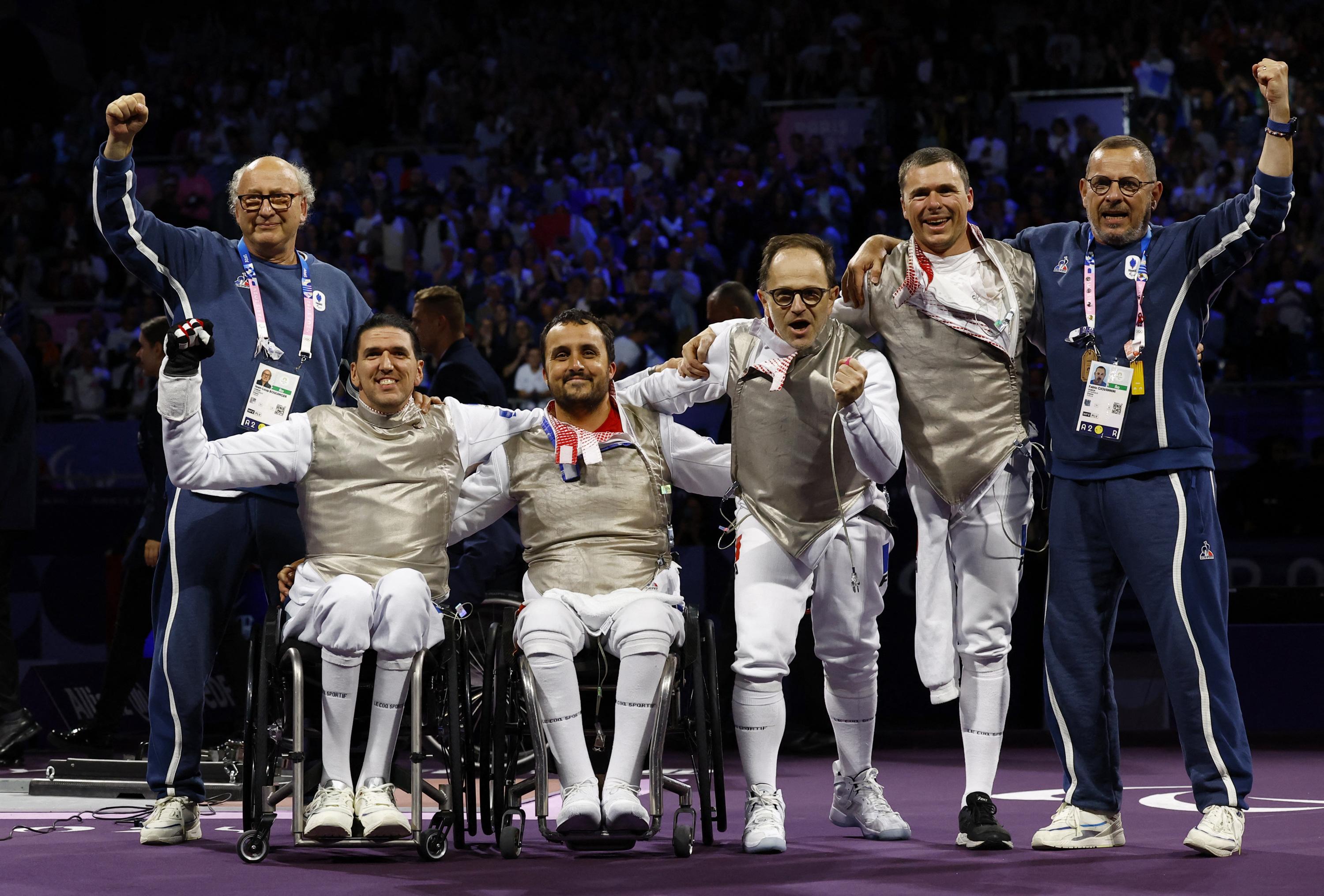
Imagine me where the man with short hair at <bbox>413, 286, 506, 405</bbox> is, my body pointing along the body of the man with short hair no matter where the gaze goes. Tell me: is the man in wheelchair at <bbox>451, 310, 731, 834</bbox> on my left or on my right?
on my left

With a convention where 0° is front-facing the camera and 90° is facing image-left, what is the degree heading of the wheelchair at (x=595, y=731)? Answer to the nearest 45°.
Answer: approximately 0°

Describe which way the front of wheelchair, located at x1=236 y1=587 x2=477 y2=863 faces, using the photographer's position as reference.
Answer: facing the viewer

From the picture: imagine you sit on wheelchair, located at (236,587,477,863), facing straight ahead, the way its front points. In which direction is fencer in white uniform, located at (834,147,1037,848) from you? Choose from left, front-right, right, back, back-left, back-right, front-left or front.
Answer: left

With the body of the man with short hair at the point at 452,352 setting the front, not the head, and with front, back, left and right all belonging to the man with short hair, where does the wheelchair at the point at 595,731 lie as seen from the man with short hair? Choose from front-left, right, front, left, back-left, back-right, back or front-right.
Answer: left

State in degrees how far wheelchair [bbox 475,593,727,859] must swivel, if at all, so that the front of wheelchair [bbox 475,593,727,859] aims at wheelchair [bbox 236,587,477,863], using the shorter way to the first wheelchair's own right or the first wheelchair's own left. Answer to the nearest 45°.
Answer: approximately 90° to the first wheelchair's own right

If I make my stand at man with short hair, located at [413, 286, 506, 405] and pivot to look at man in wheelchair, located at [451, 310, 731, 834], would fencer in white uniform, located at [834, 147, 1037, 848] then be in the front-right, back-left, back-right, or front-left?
front-left

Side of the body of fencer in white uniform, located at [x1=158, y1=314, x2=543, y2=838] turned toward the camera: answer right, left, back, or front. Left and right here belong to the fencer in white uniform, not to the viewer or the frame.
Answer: front

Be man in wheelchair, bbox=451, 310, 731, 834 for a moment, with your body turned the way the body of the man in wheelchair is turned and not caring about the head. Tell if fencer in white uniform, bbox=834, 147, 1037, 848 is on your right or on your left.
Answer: on your left

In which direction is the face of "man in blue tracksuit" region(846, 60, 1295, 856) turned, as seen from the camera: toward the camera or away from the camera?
toward the camera

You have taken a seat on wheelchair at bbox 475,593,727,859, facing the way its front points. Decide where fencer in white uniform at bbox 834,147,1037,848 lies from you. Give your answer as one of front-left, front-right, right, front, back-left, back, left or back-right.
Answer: left

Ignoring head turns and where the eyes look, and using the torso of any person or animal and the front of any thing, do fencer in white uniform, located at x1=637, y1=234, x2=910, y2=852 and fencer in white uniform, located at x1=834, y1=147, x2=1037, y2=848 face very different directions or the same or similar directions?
same or similar directions

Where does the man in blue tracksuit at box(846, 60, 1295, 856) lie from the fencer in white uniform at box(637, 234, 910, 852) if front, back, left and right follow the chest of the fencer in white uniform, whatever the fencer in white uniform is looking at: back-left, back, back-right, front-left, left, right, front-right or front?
left

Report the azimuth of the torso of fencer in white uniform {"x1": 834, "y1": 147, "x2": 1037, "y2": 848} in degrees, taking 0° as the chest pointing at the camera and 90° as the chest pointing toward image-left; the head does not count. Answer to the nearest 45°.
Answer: approximately 0°
